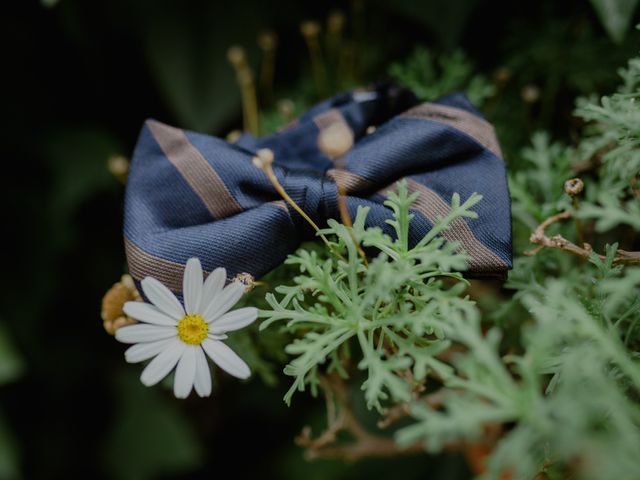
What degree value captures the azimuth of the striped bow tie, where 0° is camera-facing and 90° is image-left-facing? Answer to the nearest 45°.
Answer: approximately 0°
